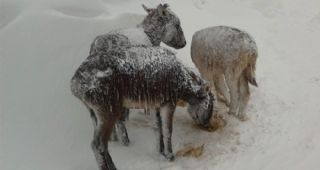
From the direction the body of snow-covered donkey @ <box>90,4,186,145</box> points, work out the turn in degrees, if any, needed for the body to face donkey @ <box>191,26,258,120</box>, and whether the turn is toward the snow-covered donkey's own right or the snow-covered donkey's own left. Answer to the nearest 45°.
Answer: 0° — it already faces it

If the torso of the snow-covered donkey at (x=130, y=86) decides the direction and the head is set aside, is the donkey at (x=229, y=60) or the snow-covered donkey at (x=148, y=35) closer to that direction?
the donkey

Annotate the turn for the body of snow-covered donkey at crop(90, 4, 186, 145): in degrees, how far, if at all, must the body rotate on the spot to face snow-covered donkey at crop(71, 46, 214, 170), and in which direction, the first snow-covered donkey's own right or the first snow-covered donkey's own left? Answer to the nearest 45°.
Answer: approximately 90° to the first snow-covered donkey's own right

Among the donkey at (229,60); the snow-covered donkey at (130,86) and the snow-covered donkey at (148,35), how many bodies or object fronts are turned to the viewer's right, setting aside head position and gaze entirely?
2

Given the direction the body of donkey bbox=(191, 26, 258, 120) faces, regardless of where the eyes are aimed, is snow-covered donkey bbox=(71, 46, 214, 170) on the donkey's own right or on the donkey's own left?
on the donkey's own left

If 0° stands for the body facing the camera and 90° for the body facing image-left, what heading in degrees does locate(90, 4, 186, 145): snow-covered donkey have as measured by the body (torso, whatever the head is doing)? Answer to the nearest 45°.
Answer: approximately 270°

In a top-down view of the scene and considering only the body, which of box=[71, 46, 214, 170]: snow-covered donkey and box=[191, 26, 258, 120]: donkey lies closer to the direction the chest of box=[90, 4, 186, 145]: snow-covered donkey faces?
the donkey

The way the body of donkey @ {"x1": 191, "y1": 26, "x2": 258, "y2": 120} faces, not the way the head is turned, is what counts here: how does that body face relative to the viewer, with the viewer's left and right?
facing away from the viewer and to the left of the viewer

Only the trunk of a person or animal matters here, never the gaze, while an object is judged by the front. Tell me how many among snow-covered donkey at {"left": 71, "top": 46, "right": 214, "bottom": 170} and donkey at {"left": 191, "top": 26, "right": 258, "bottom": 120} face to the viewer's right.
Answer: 1

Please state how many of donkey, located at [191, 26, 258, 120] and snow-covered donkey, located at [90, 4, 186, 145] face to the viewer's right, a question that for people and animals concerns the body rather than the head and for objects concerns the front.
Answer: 1

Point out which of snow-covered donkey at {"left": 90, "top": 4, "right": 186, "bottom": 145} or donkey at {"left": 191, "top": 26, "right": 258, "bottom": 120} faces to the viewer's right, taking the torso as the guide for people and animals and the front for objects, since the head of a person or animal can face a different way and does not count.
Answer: the snow-covered donkey

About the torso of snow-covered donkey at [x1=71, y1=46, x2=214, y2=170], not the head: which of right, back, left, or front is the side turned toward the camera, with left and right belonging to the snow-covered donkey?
right

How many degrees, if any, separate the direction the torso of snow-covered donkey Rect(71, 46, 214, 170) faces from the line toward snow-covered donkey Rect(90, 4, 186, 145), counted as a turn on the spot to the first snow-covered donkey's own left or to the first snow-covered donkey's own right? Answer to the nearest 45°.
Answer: approximately 90° to the first snow-covered donkey's own left

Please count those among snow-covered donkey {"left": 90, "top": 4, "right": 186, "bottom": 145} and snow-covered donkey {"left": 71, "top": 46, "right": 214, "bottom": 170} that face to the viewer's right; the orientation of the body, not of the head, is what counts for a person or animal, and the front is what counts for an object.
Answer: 2
